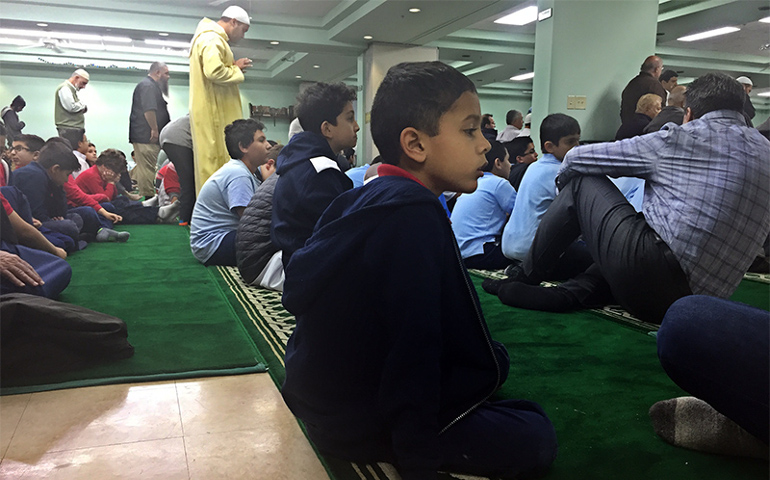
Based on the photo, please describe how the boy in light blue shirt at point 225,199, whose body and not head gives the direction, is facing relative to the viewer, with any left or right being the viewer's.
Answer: facing to the right of the viewer

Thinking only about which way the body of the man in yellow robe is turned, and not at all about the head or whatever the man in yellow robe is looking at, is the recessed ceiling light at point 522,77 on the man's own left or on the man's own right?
on the man's own left

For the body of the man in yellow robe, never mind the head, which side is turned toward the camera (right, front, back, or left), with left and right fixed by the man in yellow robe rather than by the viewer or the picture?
right

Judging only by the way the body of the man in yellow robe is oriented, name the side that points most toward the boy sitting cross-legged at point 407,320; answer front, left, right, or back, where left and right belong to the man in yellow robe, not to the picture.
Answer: right

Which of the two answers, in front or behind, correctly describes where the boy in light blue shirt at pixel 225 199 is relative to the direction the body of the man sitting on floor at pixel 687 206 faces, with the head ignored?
in front

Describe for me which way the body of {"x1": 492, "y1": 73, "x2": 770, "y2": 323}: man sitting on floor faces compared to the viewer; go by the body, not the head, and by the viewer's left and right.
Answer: facing away from the viewer and to the left of the viewer

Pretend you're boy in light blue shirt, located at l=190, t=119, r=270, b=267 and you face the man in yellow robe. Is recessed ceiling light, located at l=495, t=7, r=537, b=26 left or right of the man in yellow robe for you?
right

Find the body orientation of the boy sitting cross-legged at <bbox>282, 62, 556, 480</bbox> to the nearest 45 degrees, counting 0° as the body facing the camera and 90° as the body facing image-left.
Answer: approximately 270°

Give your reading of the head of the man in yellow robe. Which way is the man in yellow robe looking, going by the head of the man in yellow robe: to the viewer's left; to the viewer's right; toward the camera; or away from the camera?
to the viewer's right

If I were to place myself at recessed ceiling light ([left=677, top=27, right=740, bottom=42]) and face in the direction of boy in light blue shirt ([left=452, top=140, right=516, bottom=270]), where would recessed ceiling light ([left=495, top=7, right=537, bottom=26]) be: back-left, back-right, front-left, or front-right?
front-right

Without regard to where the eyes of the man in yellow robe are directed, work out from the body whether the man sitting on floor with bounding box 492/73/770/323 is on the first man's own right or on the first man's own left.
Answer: on the first man's own right

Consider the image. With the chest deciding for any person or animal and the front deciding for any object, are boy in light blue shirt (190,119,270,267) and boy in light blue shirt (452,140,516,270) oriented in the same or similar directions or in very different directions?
same or similar directions

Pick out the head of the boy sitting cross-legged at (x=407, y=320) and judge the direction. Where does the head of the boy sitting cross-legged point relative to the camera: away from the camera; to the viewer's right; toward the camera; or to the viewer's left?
to the viewer's right

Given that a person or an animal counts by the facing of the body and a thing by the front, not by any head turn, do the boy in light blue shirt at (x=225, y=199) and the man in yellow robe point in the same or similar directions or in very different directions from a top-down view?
same or similar directions

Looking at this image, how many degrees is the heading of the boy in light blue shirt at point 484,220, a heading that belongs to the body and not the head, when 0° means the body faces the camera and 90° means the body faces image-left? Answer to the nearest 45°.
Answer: approximately 225°

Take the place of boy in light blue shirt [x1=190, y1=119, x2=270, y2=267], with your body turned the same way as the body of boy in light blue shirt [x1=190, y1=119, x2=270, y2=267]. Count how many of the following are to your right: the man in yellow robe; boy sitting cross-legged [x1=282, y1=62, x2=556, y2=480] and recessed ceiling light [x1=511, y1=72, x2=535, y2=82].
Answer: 1
